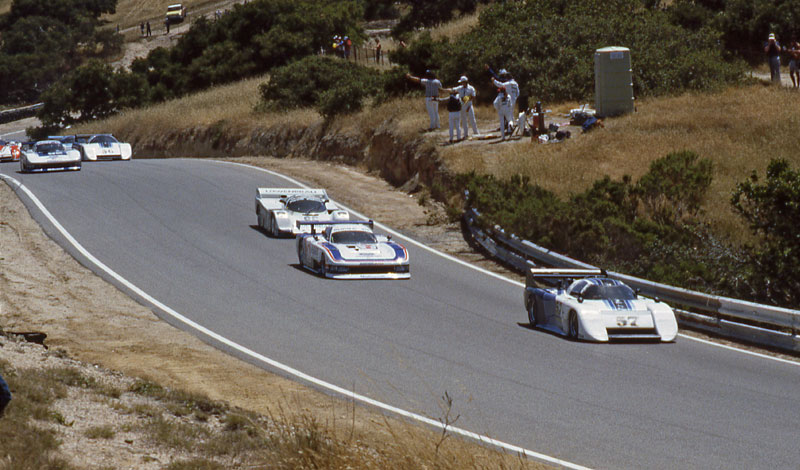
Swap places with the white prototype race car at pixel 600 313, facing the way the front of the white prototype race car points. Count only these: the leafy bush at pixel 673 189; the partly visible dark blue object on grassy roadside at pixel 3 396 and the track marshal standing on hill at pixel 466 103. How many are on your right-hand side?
1

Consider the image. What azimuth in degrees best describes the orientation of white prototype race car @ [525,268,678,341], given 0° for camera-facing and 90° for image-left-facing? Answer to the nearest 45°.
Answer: approximately 315°

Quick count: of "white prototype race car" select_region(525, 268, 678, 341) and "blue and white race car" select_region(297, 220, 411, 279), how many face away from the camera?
0

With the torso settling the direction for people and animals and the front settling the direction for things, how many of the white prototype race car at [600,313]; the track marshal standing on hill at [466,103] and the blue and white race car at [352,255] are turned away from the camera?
0

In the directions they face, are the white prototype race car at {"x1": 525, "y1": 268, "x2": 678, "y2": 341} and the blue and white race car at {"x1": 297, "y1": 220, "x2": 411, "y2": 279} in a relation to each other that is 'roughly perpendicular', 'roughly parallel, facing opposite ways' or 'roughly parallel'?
roughly parallel

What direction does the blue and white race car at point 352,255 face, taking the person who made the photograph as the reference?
facing the viewer and to the right of the viewer

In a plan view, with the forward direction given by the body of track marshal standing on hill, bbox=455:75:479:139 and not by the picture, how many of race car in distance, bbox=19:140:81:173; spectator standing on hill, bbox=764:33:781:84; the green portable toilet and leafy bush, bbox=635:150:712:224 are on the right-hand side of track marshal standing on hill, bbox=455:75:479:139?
1

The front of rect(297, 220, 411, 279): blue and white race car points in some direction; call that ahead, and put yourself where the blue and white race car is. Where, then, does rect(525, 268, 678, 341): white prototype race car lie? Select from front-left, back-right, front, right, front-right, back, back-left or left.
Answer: front

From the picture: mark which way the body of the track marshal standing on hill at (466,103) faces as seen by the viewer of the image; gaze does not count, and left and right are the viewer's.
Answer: facing the viewer

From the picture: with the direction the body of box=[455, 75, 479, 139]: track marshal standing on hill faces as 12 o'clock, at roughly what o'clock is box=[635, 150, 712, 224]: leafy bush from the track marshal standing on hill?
The leafy bush is roughly at 11 o'clock from the track marshal standing on hill.

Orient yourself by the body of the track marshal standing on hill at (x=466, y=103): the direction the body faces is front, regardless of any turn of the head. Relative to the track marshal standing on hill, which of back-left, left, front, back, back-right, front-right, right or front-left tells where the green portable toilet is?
left

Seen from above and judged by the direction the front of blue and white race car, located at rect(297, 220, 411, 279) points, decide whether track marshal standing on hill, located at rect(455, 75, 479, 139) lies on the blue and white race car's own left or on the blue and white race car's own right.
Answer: on the blue and white race car's own left

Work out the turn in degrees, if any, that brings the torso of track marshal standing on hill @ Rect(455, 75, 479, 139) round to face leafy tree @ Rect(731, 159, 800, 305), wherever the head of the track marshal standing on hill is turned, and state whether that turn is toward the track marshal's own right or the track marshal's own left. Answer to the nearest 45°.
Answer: approximately 45° to the track marshal's own left

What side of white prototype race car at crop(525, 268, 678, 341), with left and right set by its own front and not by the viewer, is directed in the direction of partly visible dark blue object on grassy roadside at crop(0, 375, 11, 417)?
right

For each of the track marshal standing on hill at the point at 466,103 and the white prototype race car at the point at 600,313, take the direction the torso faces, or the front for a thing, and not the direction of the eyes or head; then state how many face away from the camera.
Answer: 0

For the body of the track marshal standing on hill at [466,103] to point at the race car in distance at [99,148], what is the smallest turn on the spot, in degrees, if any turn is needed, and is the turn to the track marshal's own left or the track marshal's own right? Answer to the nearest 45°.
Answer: approximately 135° to the track marshal's own right
